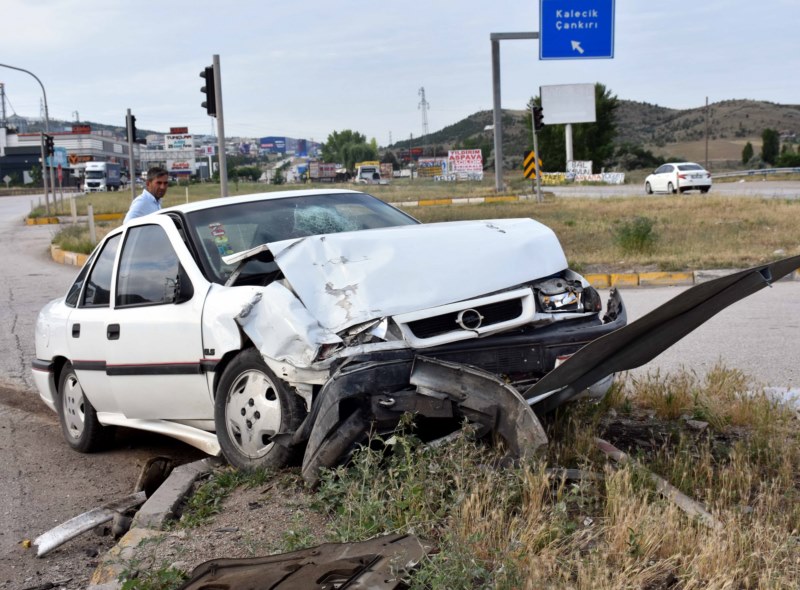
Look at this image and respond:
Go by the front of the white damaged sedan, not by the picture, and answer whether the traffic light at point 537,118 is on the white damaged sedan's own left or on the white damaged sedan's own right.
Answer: on the white damaged sedan's own left

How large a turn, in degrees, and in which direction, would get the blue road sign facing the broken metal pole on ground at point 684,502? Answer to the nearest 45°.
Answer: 0° — it already faces it

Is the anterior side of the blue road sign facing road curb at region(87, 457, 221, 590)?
yes

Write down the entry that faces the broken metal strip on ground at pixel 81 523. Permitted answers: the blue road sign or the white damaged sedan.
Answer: the blue road sign

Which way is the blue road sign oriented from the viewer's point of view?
toward the camera

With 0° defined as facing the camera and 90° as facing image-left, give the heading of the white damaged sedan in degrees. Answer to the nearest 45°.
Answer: approximately 315°

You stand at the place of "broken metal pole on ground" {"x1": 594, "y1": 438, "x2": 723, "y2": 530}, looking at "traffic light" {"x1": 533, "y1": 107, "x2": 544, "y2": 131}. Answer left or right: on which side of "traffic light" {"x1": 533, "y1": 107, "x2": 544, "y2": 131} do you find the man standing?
left

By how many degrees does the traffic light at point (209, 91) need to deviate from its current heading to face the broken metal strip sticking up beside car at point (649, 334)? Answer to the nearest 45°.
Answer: approximately 90° to its left

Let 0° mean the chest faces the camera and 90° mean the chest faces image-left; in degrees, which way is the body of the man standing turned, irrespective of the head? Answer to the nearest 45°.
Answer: approximately 315°

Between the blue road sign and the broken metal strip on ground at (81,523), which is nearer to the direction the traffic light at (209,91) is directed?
the broken metal strip on ground

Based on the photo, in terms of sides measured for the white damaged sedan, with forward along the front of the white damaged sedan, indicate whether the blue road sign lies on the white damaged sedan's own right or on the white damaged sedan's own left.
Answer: on the white damaged sedan's own left

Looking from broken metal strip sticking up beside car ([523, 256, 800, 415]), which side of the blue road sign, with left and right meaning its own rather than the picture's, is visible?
front

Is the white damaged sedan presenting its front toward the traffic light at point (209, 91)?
no

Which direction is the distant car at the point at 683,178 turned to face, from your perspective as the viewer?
facing away from the viewer and to the left of the viewer

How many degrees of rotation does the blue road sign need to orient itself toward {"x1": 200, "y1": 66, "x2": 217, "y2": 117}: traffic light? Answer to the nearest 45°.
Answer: approximately 45° to its right
